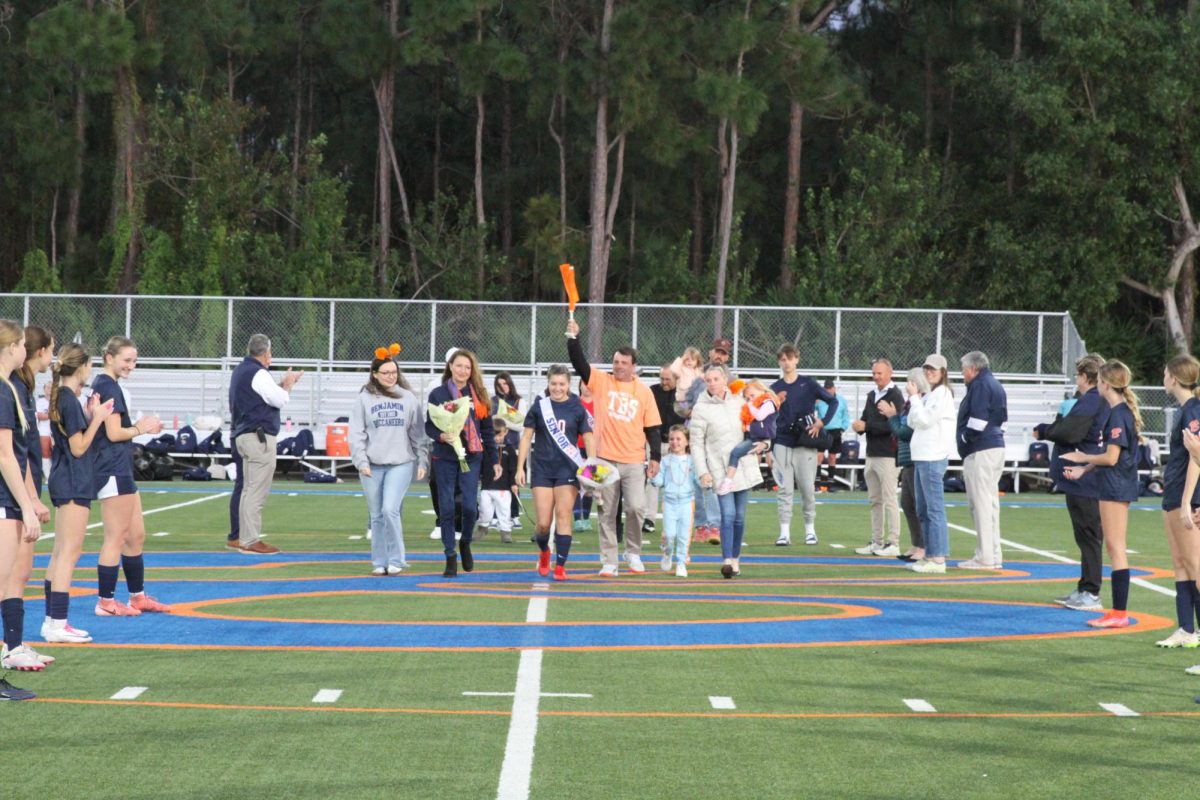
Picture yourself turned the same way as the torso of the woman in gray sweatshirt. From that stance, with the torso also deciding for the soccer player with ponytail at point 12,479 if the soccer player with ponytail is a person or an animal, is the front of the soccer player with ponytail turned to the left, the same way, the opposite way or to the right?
to the left

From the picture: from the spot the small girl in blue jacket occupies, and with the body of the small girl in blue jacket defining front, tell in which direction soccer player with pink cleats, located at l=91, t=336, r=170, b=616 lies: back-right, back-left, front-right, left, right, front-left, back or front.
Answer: front-right

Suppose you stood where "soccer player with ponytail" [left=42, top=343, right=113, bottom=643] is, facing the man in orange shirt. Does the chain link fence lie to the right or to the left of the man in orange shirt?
left

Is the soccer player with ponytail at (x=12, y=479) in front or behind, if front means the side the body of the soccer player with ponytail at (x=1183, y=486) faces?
in front

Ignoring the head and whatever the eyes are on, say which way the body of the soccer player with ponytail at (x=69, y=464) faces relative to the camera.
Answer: to the viewer's right

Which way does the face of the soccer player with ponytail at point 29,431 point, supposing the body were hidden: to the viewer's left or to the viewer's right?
to the viewer's right

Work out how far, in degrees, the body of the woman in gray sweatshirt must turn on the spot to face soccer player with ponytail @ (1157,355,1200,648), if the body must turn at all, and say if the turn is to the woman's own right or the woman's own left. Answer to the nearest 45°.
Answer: approximately 45° to the woman's own left

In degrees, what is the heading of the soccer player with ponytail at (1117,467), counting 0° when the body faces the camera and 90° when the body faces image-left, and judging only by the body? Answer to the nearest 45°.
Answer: approximately 90°

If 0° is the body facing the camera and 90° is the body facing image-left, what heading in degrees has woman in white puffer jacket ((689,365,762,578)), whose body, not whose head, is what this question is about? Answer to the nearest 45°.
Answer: approximately 0°

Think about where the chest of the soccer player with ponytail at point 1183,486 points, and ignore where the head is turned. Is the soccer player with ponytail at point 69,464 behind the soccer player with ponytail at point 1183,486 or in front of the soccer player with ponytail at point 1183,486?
in front
